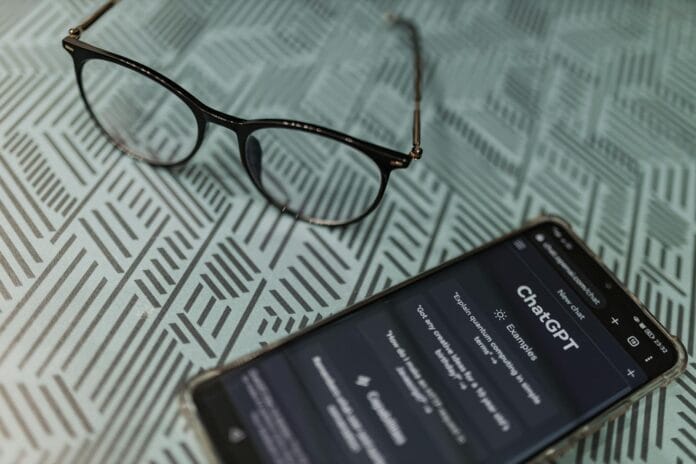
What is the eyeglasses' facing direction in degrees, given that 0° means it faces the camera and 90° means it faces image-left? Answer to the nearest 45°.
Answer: approximately 45°
